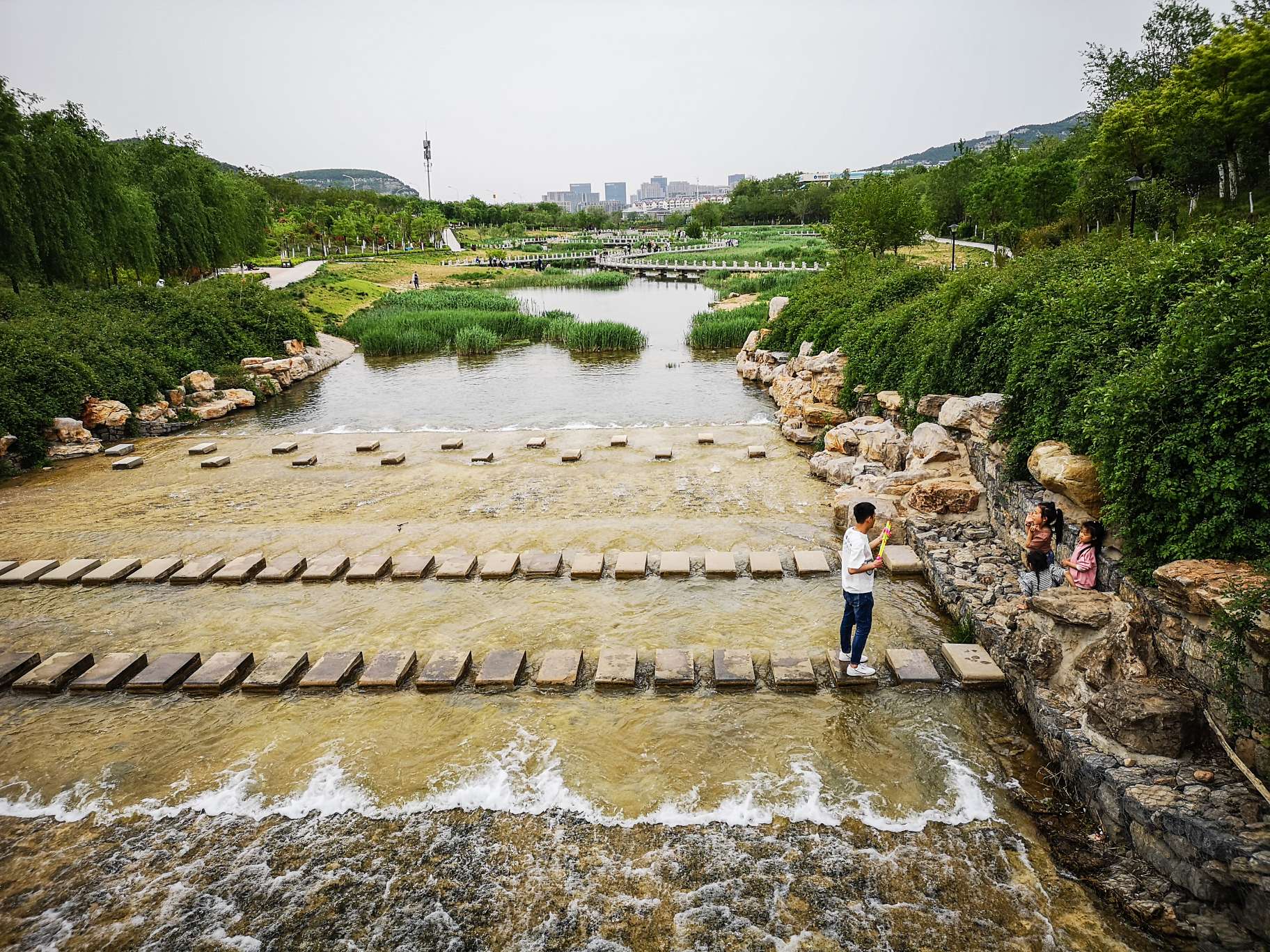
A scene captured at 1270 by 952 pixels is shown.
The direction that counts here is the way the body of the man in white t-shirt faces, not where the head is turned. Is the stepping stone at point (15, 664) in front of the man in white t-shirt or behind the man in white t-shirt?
behind

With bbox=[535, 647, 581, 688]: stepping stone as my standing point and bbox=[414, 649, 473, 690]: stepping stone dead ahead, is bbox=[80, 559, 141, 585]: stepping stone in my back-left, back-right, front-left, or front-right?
front-right

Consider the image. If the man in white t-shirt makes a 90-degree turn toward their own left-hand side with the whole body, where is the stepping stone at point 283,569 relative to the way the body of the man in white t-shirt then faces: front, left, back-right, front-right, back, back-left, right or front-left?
left

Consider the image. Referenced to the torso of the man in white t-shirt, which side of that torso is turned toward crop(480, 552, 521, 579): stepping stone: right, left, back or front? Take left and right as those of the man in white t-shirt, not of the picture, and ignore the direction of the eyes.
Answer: back

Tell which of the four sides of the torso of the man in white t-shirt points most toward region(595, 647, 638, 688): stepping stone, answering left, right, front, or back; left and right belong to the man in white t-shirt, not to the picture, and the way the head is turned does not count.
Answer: back

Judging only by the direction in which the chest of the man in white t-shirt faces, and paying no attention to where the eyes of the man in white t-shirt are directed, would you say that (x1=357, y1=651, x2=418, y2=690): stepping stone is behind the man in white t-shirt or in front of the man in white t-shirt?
behind

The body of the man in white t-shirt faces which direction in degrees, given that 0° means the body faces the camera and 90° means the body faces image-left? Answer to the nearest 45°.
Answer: approximately 270°

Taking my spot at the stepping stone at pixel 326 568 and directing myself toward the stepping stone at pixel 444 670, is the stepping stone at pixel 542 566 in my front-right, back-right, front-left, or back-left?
front-left

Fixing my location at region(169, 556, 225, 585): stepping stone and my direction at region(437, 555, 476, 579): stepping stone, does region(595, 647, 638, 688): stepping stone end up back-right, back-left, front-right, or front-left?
front-right

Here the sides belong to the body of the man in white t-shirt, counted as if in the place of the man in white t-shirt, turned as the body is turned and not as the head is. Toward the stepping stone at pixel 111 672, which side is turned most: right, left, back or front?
back

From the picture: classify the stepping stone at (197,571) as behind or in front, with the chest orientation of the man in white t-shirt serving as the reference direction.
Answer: behind

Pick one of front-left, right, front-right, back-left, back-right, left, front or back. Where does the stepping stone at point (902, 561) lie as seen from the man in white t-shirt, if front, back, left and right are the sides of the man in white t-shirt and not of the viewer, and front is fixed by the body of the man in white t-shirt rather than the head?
left

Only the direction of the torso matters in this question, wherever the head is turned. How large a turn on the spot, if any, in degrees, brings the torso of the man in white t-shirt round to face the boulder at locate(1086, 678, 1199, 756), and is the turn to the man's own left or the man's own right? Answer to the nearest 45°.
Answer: approximately 45° to the man's own right

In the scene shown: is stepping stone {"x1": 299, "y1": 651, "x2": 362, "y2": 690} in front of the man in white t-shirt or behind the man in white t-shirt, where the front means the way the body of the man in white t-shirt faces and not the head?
behind

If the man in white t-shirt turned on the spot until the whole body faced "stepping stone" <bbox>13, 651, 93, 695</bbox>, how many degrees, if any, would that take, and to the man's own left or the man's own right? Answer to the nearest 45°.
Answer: approximately 180°
